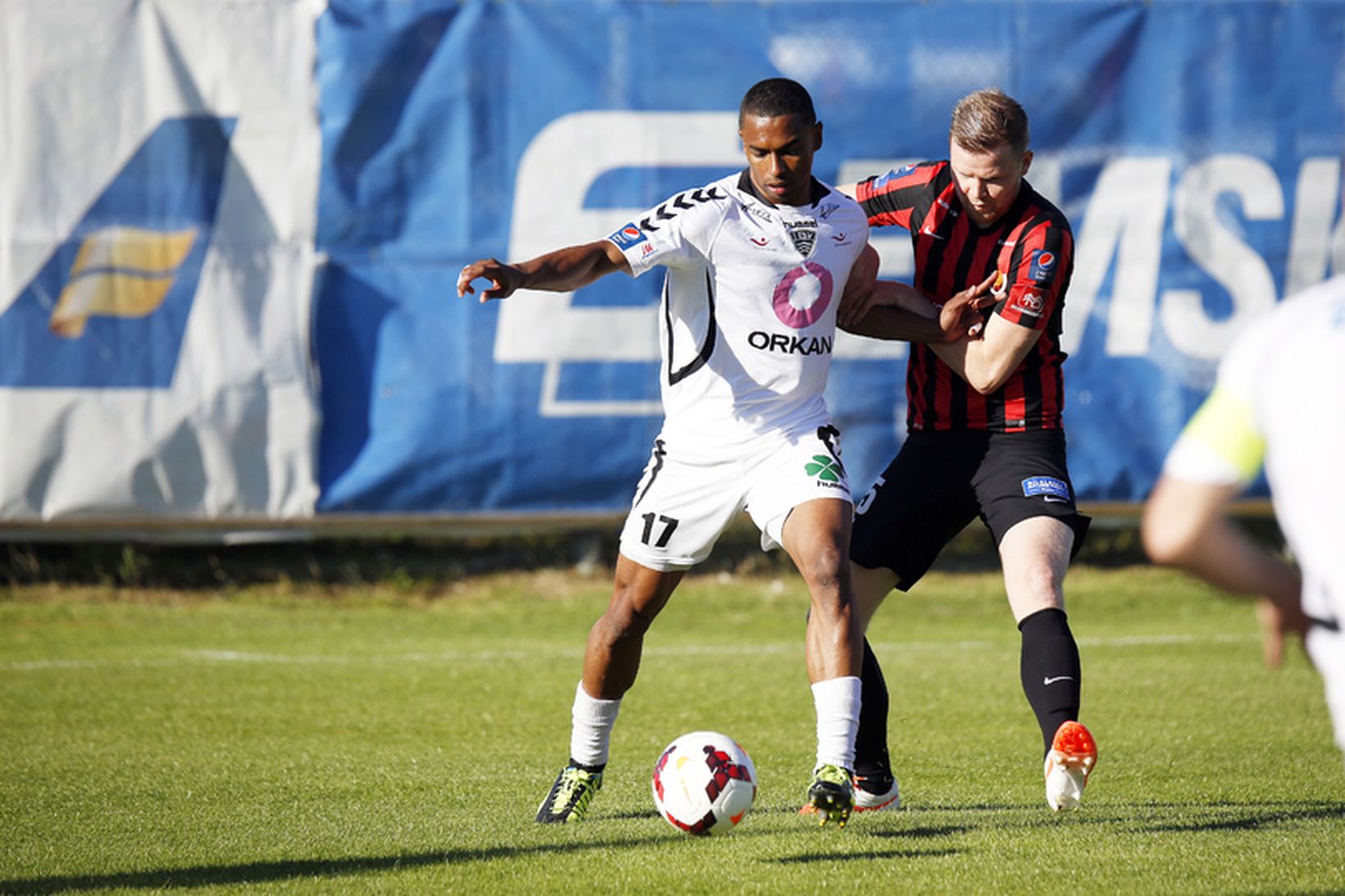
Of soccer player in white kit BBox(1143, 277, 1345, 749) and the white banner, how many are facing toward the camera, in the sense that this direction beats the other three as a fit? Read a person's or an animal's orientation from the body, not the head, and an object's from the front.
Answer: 1

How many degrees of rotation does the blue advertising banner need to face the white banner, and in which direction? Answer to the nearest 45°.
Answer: approximately 90° to its right

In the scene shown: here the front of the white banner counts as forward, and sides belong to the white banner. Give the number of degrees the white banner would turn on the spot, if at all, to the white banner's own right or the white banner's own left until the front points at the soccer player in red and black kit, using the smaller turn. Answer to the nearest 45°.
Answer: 0° — it already faces them

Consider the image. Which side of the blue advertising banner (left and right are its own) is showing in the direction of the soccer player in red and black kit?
front

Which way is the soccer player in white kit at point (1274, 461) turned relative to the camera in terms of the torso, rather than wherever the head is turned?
away from the camera

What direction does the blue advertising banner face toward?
toward the camera

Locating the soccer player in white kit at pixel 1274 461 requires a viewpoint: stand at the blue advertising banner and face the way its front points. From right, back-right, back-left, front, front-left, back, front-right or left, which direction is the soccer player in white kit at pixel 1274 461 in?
front

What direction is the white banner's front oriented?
toward the camera

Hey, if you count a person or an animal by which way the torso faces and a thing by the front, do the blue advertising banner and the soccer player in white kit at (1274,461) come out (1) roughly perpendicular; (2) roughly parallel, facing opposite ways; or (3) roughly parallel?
roughly parallel, facing opposite ways

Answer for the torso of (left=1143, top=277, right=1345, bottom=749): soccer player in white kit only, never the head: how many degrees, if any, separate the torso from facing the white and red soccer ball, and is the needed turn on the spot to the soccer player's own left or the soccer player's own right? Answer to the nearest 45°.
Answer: approximately 45° to the soccer player's own left

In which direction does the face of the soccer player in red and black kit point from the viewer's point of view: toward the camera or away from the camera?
toward the camera

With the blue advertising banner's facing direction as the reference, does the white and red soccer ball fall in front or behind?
in front

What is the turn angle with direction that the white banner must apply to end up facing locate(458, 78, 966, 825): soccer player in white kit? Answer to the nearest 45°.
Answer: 0° — it already faces them

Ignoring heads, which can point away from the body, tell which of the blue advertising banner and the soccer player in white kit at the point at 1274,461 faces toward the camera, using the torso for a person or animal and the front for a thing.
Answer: the blue advertising banner

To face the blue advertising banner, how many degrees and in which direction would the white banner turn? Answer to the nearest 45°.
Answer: approximately 90° to its left

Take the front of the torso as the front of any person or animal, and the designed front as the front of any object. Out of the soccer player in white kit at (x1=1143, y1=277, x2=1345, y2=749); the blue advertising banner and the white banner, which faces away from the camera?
the soccer player in white kit

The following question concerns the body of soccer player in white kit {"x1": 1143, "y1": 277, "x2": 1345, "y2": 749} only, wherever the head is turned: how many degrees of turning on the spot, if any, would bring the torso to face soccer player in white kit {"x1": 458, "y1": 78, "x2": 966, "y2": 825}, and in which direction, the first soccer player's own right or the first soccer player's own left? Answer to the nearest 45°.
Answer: approximately 45° to the first soccer player's own left

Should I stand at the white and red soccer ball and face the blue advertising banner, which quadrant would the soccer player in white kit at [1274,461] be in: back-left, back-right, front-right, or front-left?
back-right

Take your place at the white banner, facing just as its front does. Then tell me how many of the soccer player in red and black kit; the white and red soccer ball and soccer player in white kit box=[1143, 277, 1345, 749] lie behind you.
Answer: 0

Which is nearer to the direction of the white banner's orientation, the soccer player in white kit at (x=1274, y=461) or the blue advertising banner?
the soccer player in white kit
